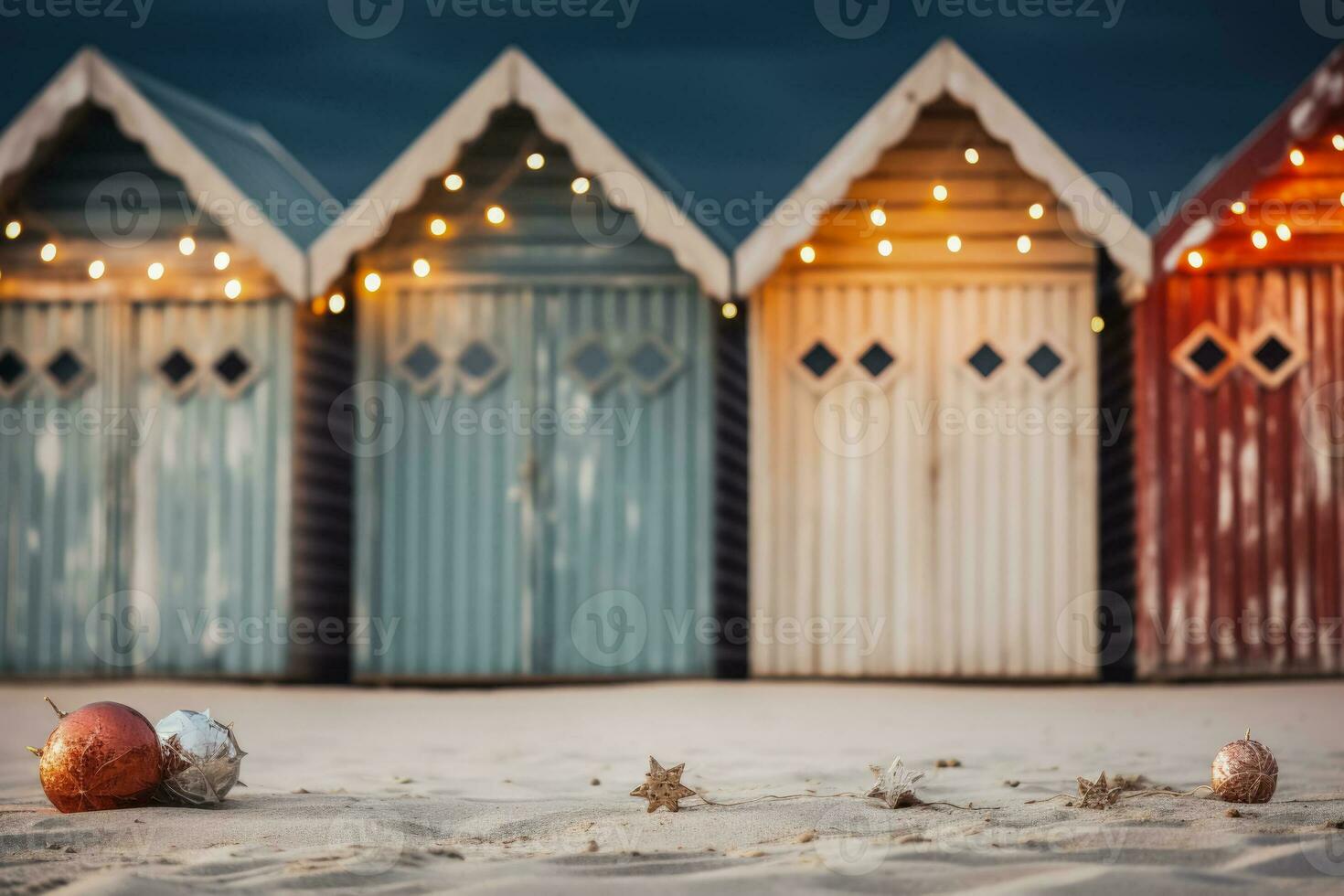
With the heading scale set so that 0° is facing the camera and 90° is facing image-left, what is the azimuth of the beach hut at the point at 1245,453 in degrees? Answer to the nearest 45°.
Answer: approximately 0°

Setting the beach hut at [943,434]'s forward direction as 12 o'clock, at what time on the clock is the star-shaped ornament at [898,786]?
The star-shaped ornament is roughly at 12 o'clock from the beach hut.

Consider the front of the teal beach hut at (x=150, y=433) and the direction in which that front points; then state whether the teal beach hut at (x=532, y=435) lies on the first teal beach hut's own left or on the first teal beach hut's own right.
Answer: on the first teal beach hut's own left

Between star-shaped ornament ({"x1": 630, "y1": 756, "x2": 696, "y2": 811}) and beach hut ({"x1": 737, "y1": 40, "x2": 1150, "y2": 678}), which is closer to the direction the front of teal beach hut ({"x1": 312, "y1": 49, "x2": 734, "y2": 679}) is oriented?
the star-shaped ornament

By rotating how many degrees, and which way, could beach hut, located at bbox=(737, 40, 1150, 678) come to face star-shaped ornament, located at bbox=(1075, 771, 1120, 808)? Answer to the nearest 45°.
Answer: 0° — it already faces it

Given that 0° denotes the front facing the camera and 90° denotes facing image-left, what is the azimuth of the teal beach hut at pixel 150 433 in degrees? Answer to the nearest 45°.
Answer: approximately 0°

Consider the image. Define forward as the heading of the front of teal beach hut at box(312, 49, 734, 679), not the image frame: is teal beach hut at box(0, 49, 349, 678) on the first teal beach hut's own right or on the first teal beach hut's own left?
on the first teal beach hut's own right

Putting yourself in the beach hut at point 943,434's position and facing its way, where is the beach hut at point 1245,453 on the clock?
the beach hut at point 1245,453 is roughly at 9 o'clock from the beach hut at point 943,434.

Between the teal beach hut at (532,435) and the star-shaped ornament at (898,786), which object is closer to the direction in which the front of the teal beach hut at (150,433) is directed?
the star-shaped ornament
